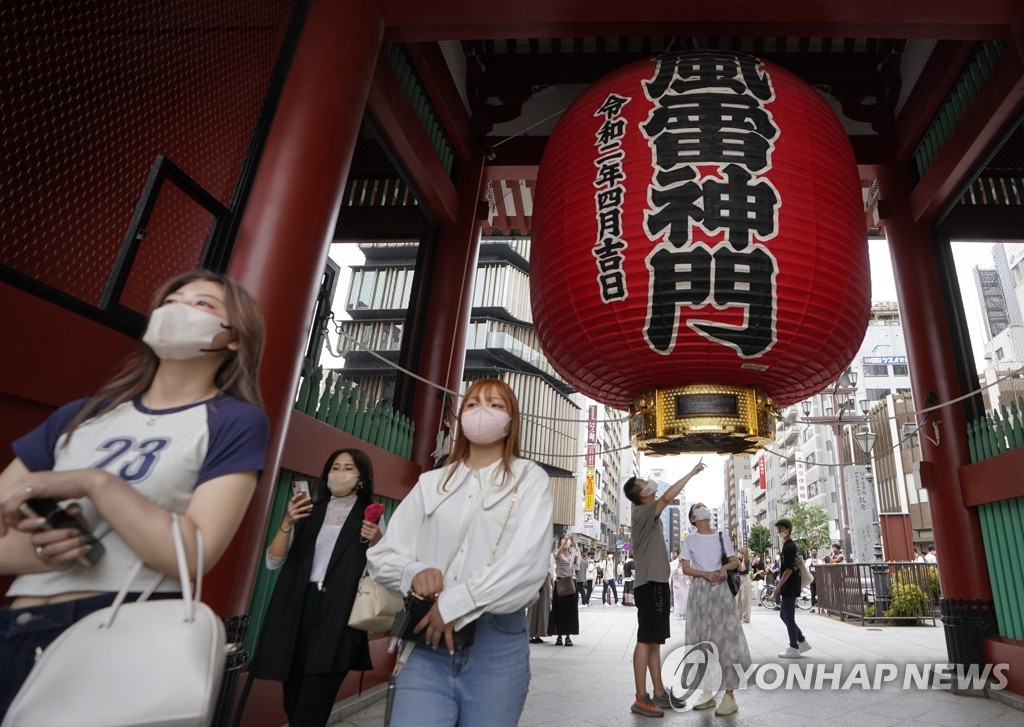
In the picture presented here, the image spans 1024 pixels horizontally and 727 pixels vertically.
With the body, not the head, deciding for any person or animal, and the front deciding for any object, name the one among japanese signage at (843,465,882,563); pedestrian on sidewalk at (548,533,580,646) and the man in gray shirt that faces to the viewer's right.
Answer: the man in gray shirt

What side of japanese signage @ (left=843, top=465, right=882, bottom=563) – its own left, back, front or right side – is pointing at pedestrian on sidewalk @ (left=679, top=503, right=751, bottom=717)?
front

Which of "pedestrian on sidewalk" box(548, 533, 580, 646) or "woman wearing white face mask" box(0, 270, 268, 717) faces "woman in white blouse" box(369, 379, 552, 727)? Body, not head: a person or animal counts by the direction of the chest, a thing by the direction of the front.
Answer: the pedestrian on sidewalk

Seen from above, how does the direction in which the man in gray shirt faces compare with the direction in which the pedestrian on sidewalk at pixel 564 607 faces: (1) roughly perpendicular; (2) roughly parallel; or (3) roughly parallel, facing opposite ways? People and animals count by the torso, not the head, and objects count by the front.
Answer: roughly perpendicular

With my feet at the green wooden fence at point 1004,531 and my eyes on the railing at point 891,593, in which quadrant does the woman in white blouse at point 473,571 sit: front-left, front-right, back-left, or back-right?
back-left
